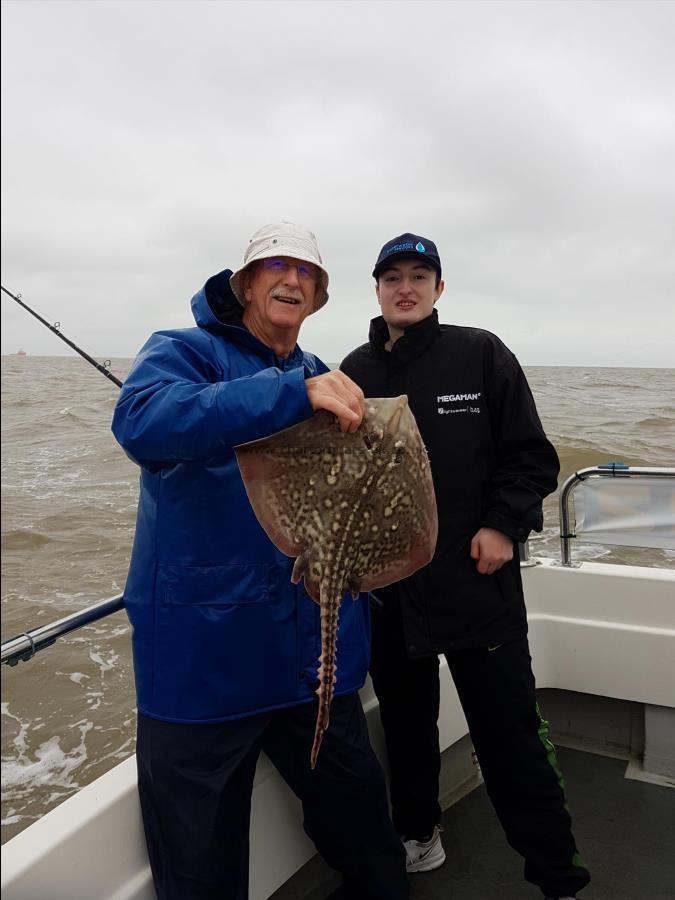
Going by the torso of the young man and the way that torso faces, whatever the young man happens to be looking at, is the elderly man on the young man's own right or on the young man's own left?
on the young man's own right

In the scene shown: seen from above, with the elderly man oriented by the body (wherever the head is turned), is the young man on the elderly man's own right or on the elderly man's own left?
on the elderly man's own left

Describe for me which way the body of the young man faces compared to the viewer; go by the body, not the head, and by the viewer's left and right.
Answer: facing the viewer

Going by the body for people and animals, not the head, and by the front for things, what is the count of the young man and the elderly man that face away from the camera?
0

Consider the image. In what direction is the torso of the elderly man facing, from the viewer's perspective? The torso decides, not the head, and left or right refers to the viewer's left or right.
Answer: facing the viewer and to the right of the viewer
